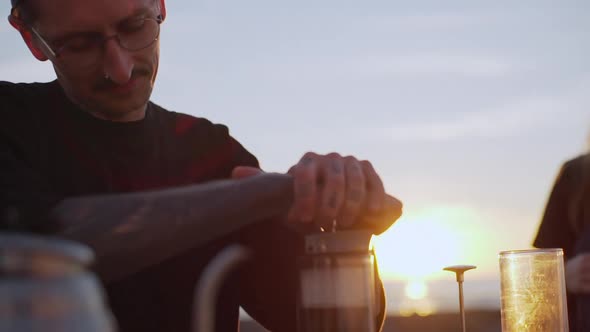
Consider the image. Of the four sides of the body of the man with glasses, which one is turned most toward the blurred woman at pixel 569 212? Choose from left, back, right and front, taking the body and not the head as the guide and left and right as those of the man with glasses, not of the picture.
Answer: left

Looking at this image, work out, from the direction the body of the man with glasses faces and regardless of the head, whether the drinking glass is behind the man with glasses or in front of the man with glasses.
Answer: in front

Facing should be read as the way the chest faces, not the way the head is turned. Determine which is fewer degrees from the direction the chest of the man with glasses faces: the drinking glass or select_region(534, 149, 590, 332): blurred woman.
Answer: the drinking glass

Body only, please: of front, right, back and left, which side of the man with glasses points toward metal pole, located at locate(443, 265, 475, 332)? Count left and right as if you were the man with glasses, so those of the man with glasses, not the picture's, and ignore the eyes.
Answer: front

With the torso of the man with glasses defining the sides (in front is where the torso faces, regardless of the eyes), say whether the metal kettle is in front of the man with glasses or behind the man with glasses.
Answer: in front

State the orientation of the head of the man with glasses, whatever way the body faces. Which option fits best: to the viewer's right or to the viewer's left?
to the viewer's right

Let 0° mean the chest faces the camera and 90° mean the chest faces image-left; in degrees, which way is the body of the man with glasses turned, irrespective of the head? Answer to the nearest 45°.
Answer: approximately 315°
